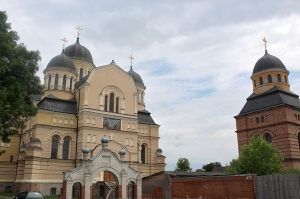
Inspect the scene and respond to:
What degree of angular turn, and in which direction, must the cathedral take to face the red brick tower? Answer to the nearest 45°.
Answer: approximately 45° to its left

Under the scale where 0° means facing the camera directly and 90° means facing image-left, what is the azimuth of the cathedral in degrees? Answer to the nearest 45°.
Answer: approximately 315°

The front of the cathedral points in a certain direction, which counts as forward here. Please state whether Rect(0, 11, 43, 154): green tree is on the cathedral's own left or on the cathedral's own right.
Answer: on the cathedral's own right

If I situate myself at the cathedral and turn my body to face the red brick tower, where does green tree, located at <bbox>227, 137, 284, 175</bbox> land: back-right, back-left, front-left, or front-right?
front-right

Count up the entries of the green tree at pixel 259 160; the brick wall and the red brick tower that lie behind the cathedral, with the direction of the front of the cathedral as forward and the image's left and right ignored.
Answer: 0

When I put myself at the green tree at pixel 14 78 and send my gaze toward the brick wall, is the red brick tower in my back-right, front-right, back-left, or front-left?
front-left
